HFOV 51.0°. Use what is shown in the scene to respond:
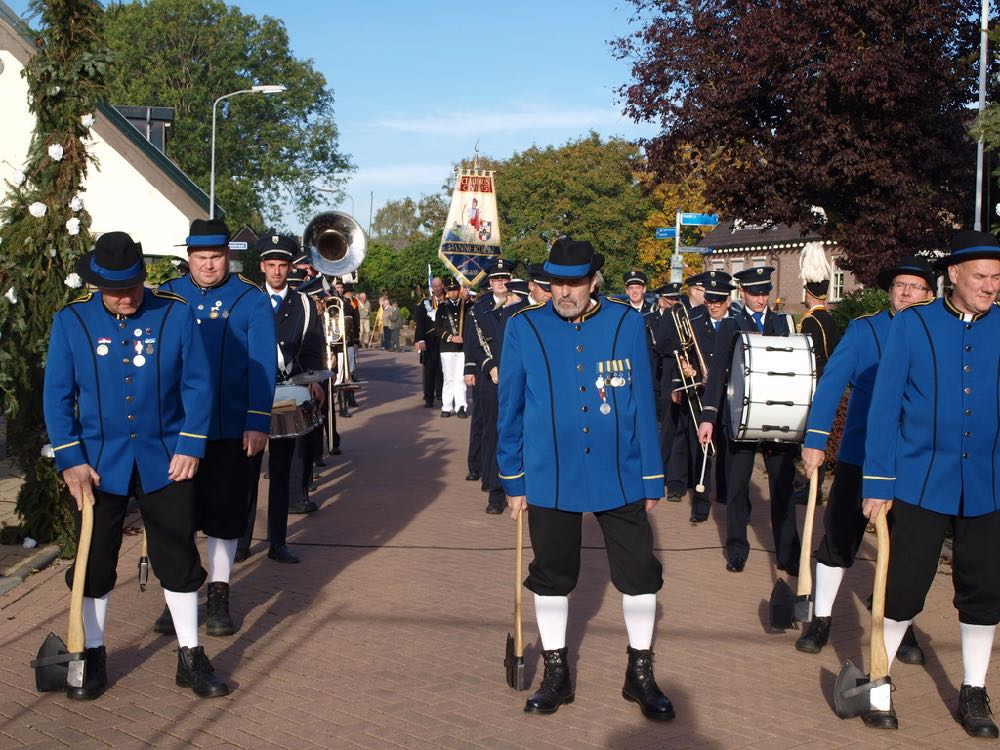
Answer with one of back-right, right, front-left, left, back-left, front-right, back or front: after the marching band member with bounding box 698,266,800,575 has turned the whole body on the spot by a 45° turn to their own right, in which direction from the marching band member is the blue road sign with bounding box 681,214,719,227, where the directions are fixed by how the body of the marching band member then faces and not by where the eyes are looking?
back-right

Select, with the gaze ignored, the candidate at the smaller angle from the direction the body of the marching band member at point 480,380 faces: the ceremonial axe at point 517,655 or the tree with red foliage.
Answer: the ceremonial axe

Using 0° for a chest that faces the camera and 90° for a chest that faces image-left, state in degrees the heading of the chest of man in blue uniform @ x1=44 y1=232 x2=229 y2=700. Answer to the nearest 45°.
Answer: approximately 0°

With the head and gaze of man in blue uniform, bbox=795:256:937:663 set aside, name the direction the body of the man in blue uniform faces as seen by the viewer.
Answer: toward the camera

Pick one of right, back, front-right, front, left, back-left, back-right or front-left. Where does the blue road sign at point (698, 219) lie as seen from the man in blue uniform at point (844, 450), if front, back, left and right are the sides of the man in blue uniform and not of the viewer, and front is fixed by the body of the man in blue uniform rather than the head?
back

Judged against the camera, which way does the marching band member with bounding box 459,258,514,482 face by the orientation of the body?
toward the camera

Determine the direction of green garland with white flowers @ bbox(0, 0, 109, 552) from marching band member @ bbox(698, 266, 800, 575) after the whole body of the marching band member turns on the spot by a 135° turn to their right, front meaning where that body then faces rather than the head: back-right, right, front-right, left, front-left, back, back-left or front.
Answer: front-left

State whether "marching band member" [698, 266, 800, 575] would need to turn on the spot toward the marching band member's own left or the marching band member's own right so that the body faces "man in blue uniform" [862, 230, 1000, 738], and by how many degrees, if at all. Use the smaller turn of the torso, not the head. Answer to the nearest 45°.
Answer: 0° — they already face them

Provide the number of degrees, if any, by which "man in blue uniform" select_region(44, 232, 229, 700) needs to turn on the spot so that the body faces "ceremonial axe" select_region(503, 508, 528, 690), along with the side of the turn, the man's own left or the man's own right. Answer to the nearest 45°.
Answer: approximately 90° to the man's own left

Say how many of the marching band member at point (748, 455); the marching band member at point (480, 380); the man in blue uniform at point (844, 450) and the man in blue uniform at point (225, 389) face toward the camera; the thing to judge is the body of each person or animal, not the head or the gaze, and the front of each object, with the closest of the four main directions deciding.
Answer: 4

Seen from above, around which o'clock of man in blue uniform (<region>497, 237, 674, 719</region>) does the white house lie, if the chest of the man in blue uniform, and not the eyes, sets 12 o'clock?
The white house is roughly at 5 o'clock from the man in blue uniform.

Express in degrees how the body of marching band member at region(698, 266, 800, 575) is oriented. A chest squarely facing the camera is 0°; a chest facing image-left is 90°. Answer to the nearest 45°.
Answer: approximately 0°
